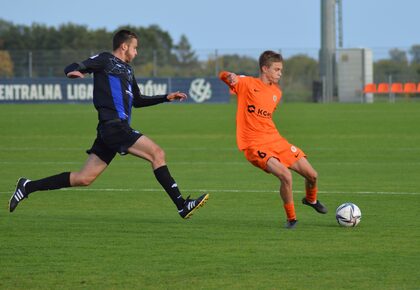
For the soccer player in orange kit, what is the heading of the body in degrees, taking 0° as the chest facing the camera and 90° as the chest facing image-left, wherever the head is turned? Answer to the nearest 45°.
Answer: approximately 315°

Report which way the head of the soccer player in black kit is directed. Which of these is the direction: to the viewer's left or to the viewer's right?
to the viewer's right

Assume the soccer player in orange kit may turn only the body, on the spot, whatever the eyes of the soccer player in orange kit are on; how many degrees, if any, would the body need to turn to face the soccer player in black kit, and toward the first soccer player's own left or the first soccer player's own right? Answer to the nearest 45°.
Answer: approximately 135° to the first soccer player's own right

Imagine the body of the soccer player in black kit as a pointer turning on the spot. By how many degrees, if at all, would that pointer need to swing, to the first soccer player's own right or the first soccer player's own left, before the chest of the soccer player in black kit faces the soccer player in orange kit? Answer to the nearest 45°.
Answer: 0° — they already face them

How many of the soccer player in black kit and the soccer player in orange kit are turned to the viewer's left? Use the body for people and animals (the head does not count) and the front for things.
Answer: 0

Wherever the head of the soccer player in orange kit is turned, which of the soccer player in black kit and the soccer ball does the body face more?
the soccer ball

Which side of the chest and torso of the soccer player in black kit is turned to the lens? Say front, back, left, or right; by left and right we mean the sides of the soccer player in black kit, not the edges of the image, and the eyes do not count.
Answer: right

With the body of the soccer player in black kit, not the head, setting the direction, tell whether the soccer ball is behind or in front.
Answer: in front
